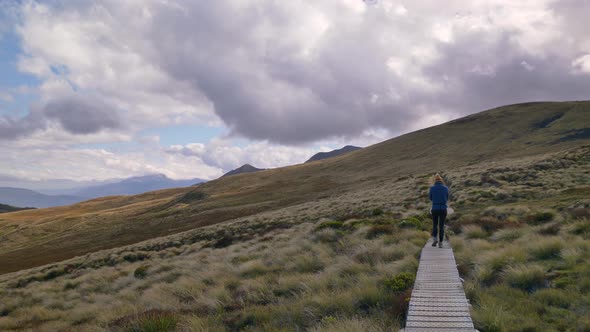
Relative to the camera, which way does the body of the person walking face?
away from the camera

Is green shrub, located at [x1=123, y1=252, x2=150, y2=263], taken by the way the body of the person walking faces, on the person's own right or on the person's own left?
on the person's own left

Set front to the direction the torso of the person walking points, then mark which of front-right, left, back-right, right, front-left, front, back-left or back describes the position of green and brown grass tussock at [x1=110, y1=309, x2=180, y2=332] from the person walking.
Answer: back-left

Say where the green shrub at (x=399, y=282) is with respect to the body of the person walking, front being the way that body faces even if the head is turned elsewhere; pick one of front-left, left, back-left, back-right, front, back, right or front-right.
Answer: back

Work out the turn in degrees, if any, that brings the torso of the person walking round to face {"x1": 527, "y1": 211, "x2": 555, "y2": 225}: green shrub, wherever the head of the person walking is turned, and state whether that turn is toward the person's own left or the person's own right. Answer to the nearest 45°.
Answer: approximately 45° to the person's own right

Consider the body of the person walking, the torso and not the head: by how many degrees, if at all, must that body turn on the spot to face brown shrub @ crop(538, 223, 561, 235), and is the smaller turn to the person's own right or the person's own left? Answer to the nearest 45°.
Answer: approximately 90° to the person's own right

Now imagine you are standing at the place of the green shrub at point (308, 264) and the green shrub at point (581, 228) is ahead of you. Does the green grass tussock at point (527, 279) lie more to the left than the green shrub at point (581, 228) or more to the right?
right

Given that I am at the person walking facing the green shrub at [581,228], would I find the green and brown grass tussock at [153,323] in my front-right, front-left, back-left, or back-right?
back-right
